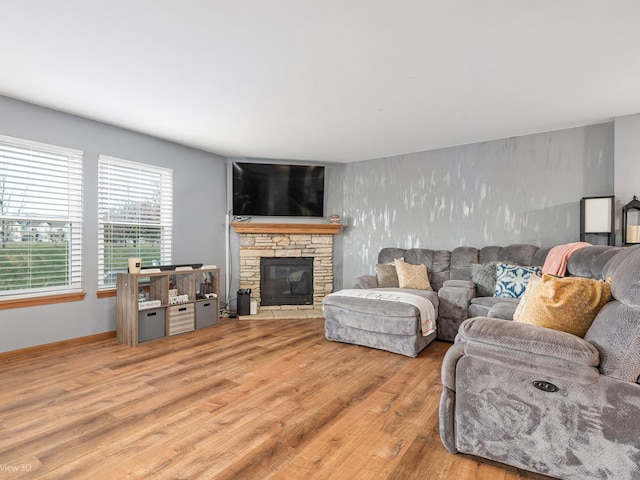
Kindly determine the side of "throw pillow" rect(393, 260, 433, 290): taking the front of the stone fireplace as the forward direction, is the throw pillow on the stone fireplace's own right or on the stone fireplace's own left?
on the stone fireplace's own left

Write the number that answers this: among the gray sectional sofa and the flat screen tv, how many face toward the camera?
2

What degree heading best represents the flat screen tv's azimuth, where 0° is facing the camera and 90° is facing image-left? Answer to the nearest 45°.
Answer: approximately 0°

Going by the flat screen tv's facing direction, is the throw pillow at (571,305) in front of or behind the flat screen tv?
in front

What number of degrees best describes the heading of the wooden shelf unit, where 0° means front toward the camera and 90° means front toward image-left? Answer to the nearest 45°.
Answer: approximately 315°

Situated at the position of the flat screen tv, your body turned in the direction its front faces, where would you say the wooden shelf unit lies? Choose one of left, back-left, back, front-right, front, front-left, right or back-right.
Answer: front-right

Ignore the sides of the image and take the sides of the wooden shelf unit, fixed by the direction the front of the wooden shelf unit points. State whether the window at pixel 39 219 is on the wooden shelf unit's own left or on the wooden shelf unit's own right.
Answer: on the wooden shelf unit's own right

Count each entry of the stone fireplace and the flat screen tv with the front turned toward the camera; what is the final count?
2

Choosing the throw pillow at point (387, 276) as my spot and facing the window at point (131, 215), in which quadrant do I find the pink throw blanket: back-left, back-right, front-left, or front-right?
back-left

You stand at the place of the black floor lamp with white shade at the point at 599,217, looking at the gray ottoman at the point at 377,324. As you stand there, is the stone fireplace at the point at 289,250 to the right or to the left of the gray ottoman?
right
